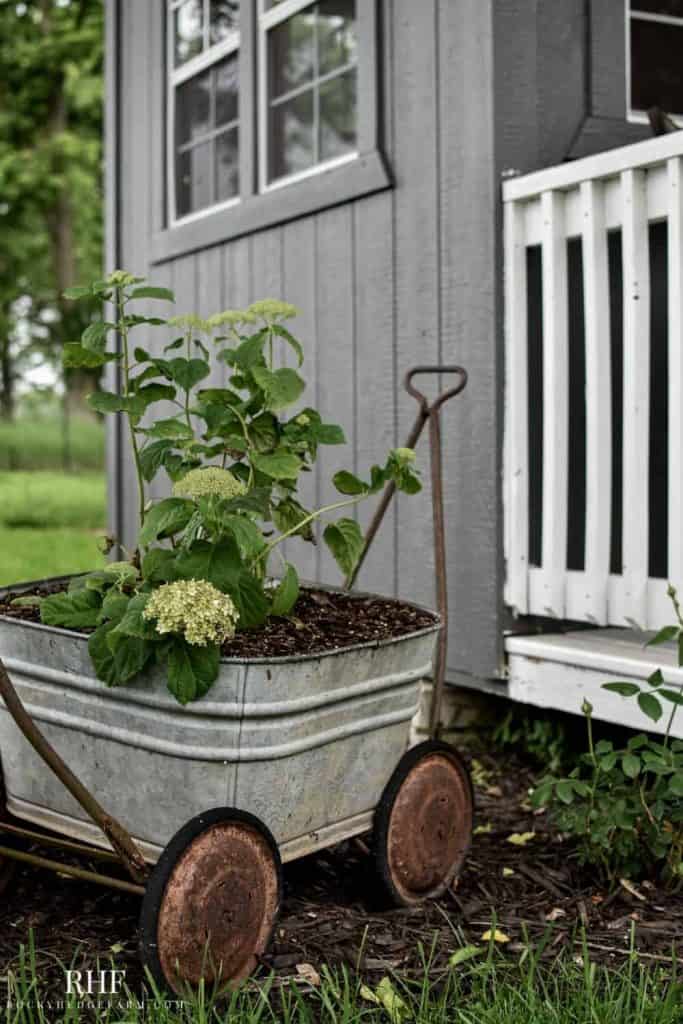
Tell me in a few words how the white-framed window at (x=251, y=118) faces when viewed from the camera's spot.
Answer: facing the viewer and to the left of the viewer

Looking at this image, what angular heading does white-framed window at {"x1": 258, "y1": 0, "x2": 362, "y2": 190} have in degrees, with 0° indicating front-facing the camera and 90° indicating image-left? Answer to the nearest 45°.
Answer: approximately 45°

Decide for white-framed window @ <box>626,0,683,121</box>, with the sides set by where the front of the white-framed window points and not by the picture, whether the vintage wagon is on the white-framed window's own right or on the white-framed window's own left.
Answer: on the white-framed window's own right

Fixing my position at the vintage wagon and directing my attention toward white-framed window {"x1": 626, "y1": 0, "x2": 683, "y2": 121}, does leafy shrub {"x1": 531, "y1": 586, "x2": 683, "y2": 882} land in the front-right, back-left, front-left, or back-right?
front-right

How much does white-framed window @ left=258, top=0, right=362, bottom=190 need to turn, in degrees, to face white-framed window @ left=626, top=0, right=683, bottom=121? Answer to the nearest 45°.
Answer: approximately 90° to its left

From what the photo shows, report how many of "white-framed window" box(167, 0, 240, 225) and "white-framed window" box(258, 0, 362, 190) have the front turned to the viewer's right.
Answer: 0

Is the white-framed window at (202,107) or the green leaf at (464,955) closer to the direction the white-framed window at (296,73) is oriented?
the green leaf

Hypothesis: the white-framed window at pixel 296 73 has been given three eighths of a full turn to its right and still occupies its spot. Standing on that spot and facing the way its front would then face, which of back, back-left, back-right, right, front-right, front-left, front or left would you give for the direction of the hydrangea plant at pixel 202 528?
back

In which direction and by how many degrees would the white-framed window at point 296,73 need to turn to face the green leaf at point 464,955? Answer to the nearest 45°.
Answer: approximately 45° to its left

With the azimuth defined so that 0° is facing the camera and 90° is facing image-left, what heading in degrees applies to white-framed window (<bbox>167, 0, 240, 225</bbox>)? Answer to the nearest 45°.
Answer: approximately 45°

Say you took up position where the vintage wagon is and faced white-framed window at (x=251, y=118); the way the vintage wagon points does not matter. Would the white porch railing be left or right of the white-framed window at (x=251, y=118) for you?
right
